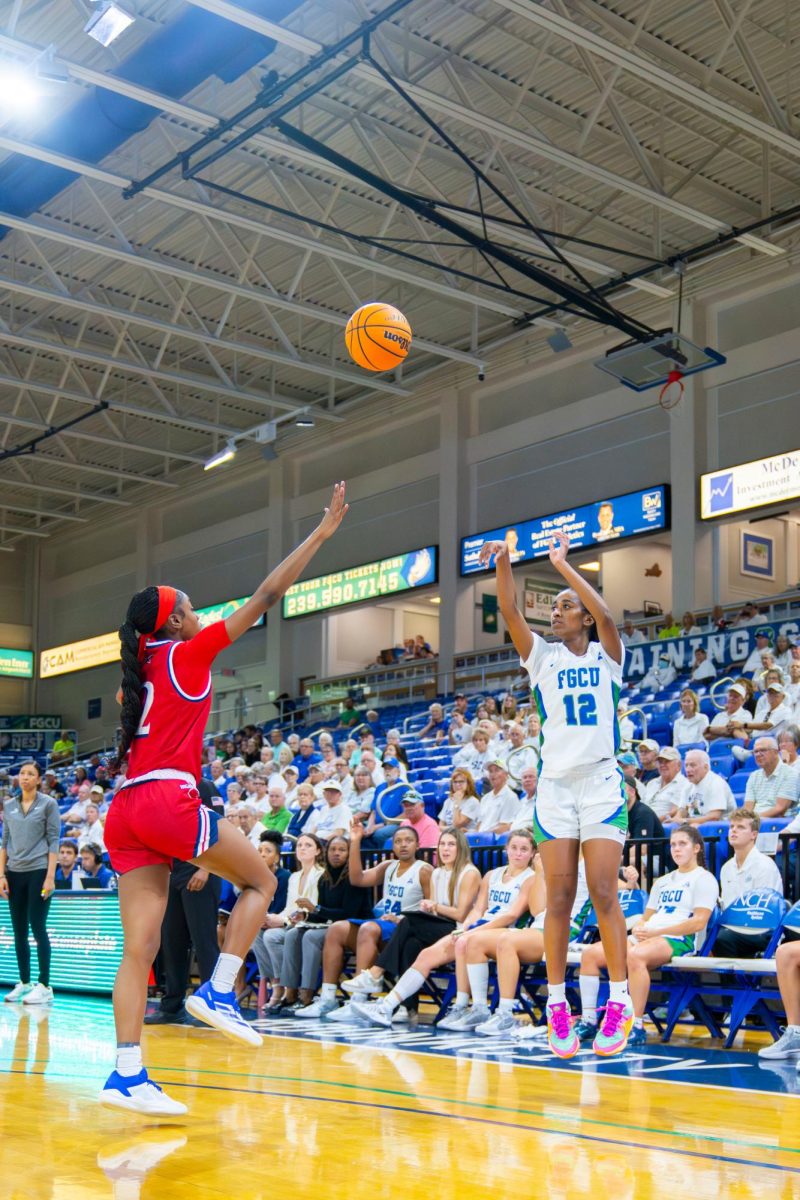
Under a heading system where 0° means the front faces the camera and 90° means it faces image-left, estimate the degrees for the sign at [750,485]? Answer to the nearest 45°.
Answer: approximately 45°

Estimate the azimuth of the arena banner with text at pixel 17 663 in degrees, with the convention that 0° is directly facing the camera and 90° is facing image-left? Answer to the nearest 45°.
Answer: approximately 0°

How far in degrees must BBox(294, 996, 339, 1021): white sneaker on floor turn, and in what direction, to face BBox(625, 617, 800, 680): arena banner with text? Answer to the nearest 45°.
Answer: approximately 180°

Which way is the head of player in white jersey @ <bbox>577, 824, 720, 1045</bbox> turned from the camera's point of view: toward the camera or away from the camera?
toward the camera

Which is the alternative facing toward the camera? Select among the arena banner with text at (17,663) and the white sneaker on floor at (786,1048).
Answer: the arena banner with text

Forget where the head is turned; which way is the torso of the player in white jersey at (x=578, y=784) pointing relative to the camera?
toward the camera

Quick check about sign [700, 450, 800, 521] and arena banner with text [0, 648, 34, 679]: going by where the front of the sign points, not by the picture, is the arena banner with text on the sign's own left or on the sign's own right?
on the sign's own right

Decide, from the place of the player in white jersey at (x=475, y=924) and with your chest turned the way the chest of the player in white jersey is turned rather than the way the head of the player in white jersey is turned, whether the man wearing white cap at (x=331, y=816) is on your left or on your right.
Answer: on your right

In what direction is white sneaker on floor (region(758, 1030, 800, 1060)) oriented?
to the viewer's left

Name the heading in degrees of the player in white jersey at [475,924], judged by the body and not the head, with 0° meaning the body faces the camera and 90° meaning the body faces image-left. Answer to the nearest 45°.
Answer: approximately 45°

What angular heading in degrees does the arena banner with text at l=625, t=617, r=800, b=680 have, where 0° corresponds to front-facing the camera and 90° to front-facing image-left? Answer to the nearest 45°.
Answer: approximately 45°

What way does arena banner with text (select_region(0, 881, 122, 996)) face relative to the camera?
toward the camera

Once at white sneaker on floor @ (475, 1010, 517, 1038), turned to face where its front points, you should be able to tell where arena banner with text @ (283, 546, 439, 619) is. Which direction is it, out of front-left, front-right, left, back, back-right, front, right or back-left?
back-right

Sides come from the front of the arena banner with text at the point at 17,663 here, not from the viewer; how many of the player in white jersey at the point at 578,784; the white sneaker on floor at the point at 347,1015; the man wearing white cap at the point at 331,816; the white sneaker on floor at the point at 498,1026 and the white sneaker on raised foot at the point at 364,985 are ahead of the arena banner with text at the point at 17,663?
5

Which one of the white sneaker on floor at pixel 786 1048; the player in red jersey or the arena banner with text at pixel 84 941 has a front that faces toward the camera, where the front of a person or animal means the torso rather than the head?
the arena banner with text

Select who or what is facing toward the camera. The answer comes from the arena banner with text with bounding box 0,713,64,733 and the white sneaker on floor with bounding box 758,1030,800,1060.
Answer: the arena banner with text
